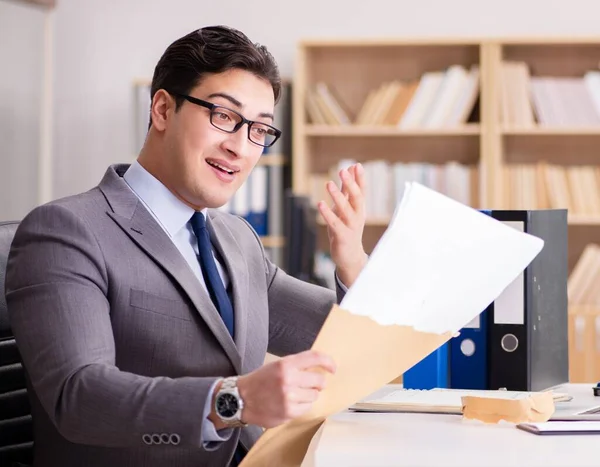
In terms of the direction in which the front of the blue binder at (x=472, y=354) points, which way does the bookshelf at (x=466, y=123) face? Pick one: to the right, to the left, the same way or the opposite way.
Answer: the same way

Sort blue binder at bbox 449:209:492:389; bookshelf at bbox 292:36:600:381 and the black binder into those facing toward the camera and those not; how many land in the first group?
3

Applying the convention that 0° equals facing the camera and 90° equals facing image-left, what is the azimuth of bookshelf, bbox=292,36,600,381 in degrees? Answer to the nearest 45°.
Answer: approximately 0°

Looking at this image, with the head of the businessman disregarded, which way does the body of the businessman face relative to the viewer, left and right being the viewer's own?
facing the viewer and to the right of the viewer

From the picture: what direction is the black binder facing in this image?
toward the camera

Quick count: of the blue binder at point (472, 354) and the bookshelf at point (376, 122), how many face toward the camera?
2

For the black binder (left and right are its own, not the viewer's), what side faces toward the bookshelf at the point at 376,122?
back

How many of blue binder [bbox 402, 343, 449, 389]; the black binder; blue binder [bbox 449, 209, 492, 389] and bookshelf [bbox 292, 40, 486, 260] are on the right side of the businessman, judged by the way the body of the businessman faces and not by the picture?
0

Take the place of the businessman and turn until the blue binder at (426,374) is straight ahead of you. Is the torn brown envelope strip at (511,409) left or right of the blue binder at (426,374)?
right

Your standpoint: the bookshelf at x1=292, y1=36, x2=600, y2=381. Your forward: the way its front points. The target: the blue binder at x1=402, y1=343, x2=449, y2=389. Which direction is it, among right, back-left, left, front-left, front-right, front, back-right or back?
front

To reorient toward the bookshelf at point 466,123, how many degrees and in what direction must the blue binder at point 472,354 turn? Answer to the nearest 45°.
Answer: approximately 180°

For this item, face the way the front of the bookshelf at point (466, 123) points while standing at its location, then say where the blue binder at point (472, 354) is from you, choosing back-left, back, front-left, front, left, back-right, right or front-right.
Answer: front

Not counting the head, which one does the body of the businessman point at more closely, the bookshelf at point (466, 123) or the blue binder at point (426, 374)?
the blue binder

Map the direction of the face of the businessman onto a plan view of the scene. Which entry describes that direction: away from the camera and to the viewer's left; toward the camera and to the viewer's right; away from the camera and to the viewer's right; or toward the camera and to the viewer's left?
toward the camera and to the viewer's right

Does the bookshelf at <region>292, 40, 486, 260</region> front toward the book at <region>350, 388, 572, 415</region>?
yes

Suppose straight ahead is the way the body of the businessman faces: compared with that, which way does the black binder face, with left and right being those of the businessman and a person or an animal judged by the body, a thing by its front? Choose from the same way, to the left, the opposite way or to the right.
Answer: to the right

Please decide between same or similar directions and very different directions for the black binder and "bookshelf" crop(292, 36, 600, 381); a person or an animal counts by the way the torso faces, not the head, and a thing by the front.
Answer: same or similar directions

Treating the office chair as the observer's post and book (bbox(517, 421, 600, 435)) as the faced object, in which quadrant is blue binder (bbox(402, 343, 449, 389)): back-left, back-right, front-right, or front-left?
front-left
